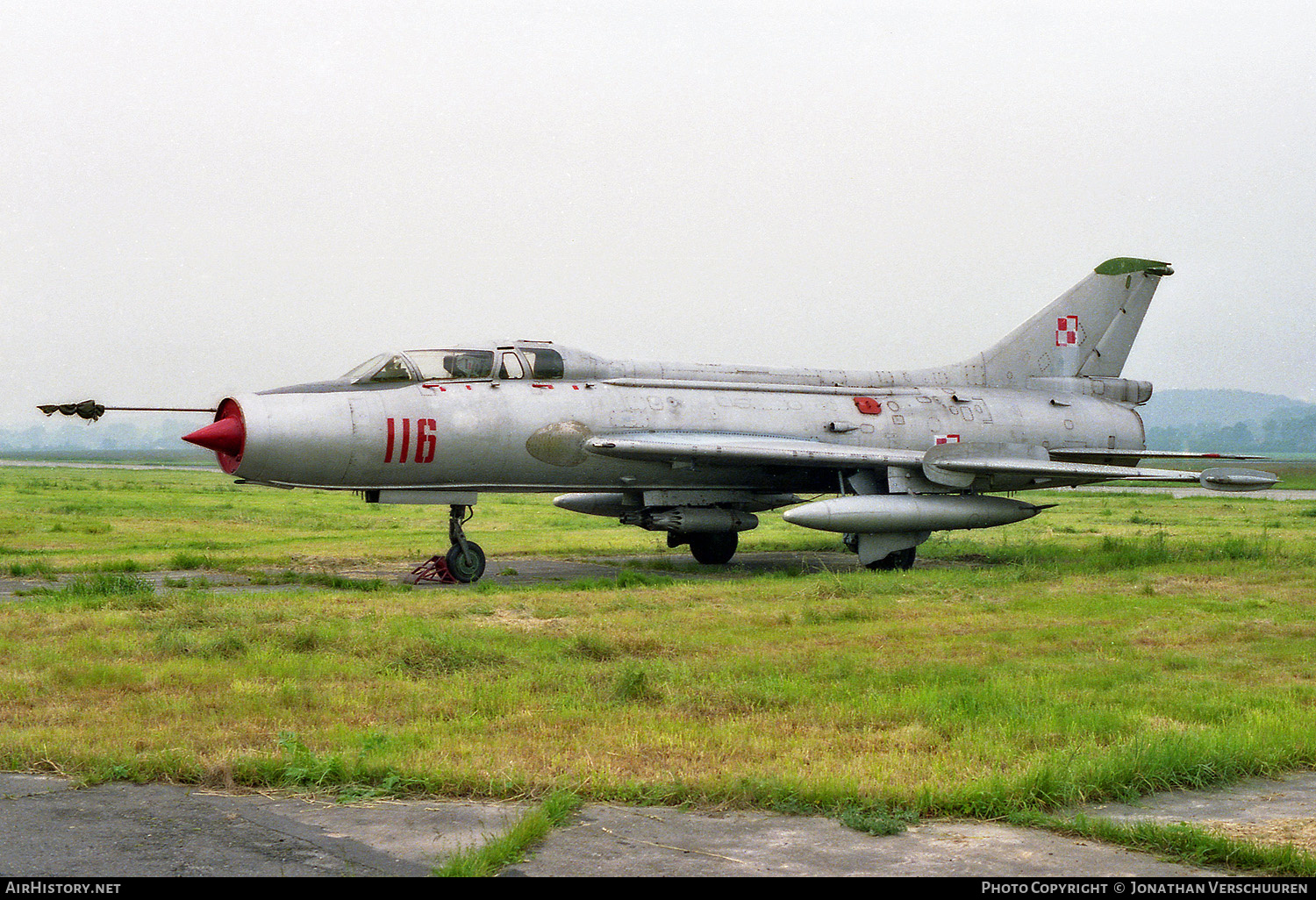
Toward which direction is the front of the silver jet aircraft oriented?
to the viewer's left
